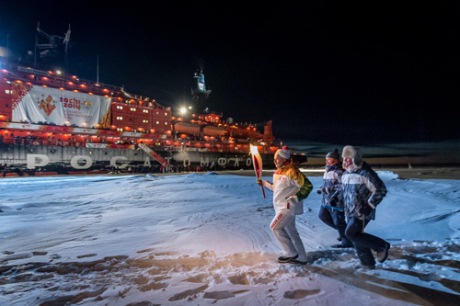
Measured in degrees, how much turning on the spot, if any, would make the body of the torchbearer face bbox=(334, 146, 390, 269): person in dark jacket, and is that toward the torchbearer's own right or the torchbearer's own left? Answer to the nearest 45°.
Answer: approximately 180°

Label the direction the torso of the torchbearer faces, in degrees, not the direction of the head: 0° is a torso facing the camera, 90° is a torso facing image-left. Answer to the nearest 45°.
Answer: approximately 90°

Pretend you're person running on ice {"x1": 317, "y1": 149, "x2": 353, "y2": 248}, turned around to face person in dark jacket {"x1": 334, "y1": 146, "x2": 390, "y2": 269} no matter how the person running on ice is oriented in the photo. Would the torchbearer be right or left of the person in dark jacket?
right

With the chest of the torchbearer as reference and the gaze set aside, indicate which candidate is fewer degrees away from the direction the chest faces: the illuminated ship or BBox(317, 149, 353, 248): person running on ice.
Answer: the illuminated ship

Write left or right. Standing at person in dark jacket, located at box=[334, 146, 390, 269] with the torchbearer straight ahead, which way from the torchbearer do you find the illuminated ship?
right
